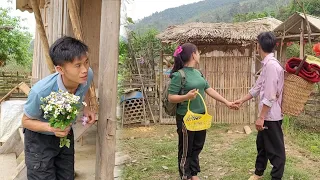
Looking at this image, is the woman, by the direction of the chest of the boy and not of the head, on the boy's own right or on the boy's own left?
on the boy's own left

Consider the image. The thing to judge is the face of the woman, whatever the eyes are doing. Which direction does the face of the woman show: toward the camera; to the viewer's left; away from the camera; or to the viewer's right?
to the viewer's right

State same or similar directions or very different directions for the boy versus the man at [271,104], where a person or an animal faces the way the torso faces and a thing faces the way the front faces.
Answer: very different directions

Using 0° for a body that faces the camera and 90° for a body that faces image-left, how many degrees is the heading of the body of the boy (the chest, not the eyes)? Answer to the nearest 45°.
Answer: approximately 315°

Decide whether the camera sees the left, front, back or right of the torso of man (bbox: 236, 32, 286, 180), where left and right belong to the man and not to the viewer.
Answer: left

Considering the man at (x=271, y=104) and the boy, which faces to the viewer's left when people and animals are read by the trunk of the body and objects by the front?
the man

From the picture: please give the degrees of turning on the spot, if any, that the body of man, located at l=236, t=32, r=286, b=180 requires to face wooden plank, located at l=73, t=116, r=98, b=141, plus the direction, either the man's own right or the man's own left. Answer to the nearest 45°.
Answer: approximately 45° to the man's own left

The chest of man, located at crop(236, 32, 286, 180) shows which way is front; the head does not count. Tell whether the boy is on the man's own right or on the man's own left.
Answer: on the man's own left

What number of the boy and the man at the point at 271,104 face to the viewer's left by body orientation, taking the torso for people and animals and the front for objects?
1
